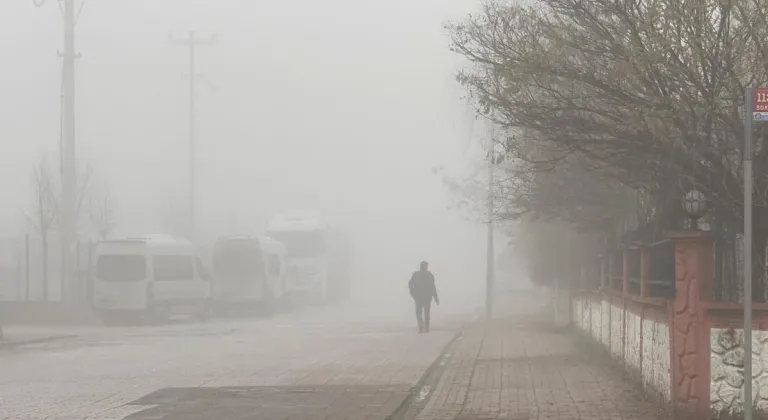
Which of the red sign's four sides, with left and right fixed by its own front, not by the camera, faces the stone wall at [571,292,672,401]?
back

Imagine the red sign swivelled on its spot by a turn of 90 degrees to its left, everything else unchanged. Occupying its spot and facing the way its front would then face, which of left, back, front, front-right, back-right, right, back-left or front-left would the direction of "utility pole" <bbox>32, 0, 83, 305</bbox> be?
back-left

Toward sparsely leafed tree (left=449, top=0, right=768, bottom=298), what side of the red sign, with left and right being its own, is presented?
back

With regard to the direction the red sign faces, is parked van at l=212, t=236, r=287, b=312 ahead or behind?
behind

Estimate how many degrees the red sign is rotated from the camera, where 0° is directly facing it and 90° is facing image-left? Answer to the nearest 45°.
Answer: approximately 0°

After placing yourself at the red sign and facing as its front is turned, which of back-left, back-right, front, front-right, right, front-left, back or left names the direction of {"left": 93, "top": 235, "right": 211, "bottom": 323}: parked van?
back-right
